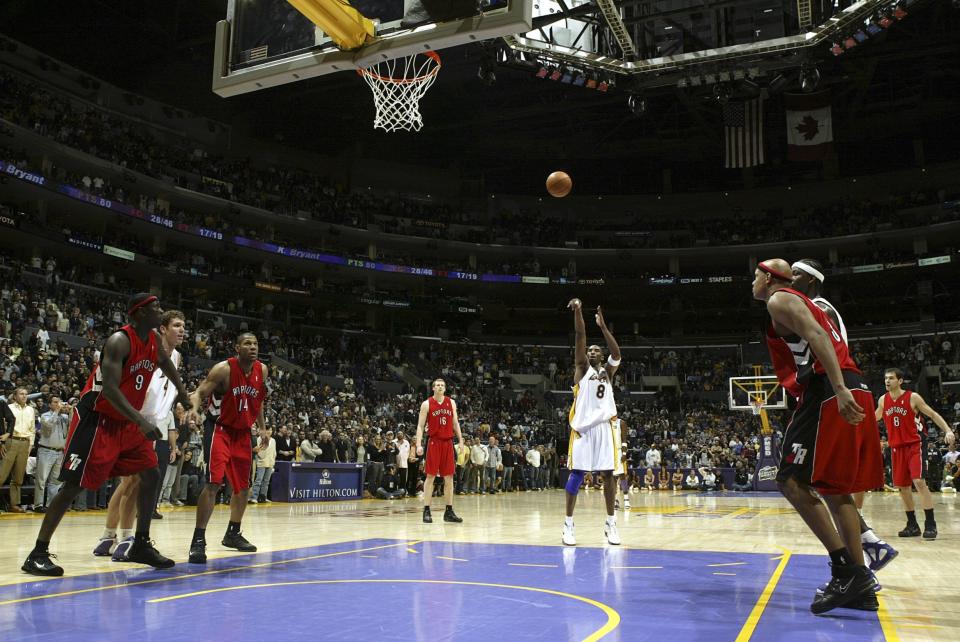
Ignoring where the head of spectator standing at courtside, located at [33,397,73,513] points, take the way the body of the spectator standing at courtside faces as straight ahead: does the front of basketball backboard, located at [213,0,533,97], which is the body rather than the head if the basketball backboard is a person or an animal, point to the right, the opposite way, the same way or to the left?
to the left

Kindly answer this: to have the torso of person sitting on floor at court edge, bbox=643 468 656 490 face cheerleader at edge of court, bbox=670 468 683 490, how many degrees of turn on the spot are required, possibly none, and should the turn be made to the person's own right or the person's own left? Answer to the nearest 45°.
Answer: approximately 90° to the person's own left

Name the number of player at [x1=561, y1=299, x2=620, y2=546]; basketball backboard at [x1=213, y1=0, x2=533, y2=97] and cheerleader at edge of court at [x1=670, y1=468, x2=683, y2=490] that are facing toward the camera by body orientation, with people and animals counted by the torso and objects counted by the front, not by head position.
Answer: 2

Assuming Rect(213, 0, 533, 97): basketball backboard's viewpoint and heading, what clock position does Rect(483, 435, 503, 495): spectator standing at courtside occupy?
The spectator standing at courtside is roughly at 11 o'clock from the basketball backboard.

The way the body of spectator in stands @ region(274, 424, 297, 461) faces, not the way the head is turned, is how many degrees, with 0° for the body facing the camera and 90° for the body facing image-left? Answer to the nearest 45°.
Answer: approximately 0°

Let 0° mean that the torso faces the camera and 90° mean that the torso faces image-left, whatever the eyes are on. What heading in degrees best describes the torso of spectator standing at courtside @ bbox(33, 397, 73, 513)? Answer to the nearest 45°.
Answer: approximately 315°

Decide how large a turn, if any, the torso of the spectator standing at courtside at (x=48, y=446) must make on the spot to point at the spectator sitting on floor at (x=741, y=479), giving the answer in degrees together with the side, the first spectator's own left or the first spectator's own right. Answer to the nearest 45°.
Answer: approximately 45° to the first spectator's own left

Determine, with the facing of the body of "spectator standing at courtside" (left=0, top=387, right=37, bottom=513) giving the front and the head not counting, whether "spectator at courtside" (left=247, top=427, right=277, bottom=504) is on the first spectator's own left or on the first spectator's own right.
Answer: on the first spectator's own left
